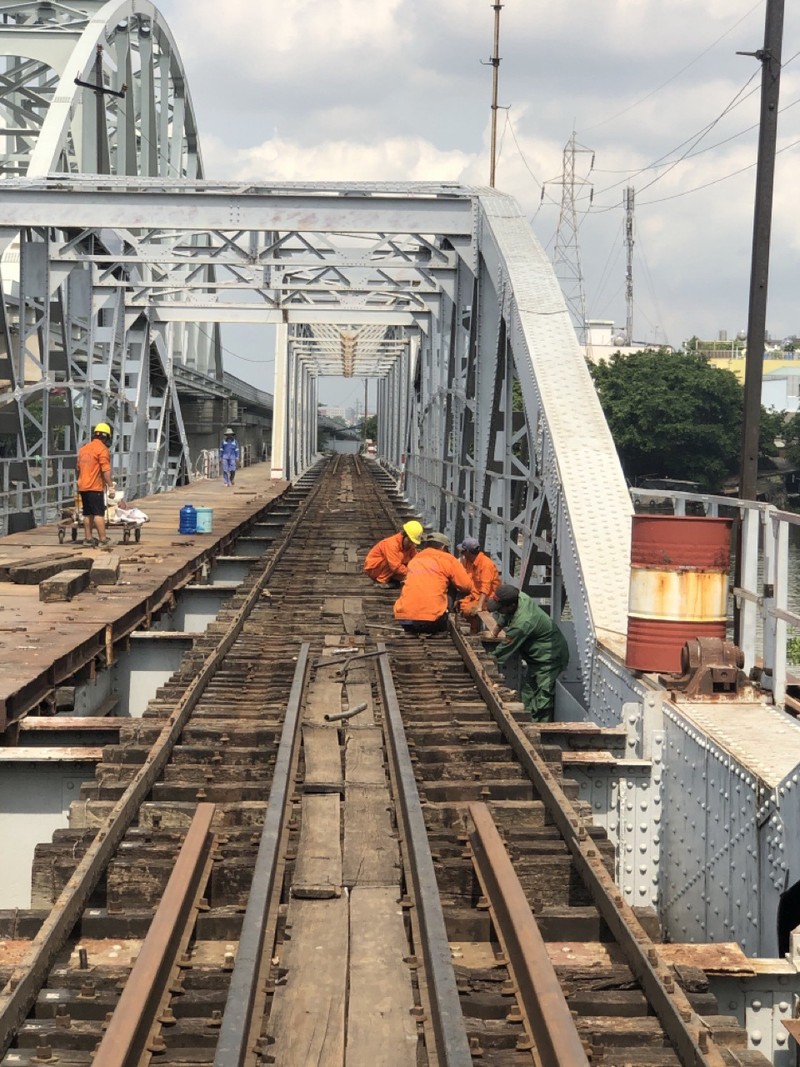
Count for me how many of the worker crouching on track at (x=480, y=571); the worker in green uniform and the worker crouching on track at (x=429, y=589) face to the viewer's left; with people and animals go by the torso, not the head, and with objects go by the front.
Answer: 2

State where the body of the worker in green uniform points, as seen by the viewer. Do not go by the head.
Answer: to the viewer's left

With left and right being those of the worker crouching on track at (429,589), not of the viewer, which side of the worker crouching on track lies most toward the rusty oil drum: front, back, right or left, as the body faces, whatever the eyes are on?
right

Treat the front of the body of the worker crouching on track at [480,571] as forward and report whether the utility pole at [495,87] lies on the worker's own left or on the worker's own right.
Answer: on the worker's own right

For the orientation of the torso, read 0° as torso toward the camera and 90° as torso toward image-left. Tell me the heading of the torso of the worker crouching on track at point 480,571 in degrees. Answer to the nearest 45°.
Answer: approximately 90°

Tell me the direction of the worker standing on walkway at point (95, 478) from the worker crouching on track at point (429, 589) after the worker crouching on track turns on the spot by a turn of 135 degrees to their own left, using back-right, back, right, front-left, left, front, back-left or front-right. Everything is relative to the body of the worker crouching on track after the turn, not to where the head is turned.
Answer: front-right

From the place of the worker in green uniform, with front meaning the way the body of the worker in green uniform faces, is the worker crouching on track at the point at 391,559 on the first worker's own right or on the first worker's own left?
on the first worker's own right

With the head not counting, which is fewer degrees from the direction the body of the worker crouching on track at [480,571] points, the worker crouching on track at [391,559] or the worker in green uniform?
the worker crouching on track

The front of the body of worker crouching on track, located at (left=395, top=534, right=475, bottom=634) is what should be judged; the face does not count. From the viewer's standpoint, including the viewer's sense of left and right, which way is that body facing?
facing away from the viewer and to the right of the viewer

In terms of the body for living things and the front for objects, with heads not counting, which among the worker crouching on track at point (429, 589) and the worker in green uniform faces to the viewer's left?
the worker in green uniform

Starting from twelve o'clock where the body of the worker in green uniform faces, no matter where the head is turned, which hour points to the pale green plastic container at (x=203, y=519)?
The pale green plastic container is roughly at 2 o'clock from the worker in green uniform.

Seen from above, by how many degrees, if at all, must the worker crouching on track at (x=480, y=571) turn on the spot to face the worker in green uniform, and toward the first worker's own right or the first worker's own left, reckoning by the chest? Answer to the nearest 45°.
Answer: approximately 90° to the first worker's own left
